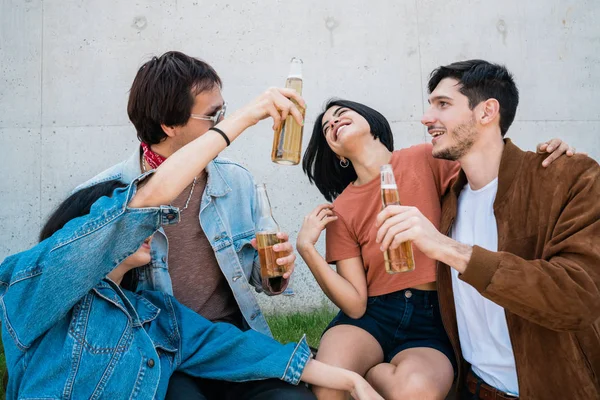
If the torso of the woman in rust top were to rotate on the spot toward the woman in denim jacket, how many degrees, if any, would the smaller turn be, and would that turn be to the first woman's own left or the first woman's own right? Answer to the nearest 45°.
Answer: approximately 45° to the first woman's own right

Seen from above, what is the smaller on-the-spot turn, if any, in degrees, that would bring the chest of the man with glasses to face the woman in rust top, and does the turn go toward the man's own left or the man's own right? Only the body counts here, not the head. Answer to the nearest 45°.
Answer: approximately 45° to the man's own left

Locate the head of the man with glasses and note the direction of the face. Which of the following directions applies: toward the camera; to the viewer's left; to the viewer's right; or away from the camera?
to the viewer's right

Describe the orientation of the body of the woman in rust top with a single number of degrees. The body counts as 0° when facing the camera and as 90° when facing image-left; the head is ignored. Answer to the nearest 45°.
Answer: approximately 0°

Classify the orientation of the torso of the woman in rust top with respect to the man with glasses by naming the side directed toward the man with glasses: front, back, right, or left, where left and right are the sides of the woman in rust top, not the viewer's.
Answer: right
